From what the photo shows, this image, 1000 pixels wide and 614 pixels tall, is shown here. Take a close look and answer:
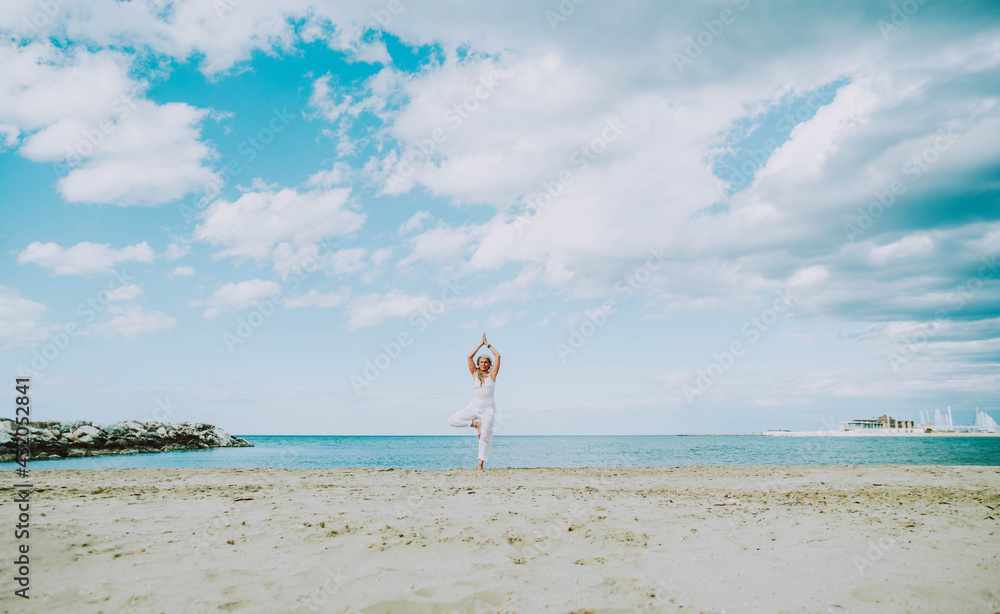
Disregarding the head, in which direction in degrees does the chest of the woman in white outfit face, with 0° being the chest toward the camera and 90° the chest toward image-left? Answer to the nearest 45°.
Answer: approximately 0°

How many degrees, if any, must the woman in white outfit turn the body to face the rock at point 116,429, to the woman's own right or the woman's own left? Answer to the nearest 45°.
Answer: approximately 135° to the woman's own right

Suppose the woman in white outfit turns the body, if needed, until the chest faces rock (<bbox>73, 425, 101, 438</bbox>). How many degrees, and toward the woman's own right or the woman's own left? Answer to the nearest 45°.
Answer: approximately 135° to the woman's own right
